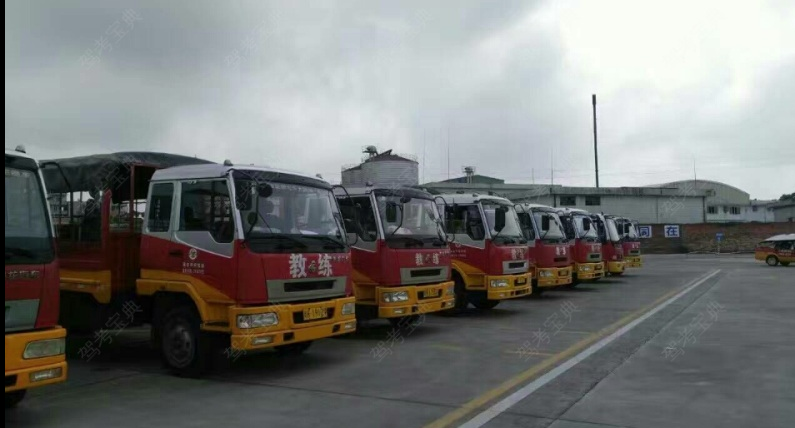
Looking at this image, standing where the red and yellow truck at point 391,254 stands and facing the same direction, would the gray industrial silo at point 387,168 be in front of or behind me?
behind

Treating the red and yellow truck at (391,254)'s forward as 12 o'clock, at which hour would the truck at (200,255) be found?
The truck is roughly at 3 o'clock from the red and yellow truck.

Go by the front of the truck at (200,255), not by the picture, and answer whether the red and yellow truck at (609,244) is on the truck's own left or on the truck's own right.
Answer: on the truck's own left

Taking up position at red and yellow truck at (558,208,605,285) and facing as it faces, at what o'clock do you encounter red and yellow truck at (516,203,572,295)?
red and yellow truck at (516,203,572,295) is roughly at 2 o'clock from red and yellow truck at (558,208,605,285).

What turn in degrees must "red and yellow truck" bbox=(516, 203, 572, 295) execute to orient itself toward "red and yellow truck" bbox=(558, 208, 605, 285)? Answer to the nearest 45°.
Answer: approximately 135° to its left

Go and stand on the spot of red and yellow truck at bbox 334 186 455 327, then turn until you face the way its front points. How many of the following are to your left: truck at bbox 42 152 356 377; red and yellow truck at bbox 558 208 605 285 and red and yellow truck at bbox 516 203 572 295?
2

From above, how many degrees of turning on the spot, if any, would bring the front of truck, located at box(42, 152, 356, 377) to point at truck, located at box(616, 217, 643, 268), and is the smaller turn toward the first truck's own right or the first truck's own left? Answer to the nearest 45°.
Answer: approximately 90° to the first truck's own left

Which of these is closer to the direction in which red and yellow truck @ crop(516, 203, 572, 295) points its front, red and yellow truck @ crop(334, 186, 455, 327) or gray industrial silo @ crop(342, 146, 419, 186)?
the red and yellow truck

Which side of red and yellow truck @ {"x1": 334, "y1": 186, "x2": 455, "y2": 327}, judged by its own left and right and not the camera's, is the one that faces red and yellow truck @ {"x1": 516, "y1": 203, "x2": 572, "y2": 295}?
left

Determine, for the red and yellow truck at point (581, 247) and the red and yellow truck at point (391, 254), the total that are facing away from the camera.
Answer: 0

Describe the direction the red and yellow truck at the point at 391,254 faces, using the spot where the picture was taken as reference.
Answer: facing the viewer and to the right of the viewer
